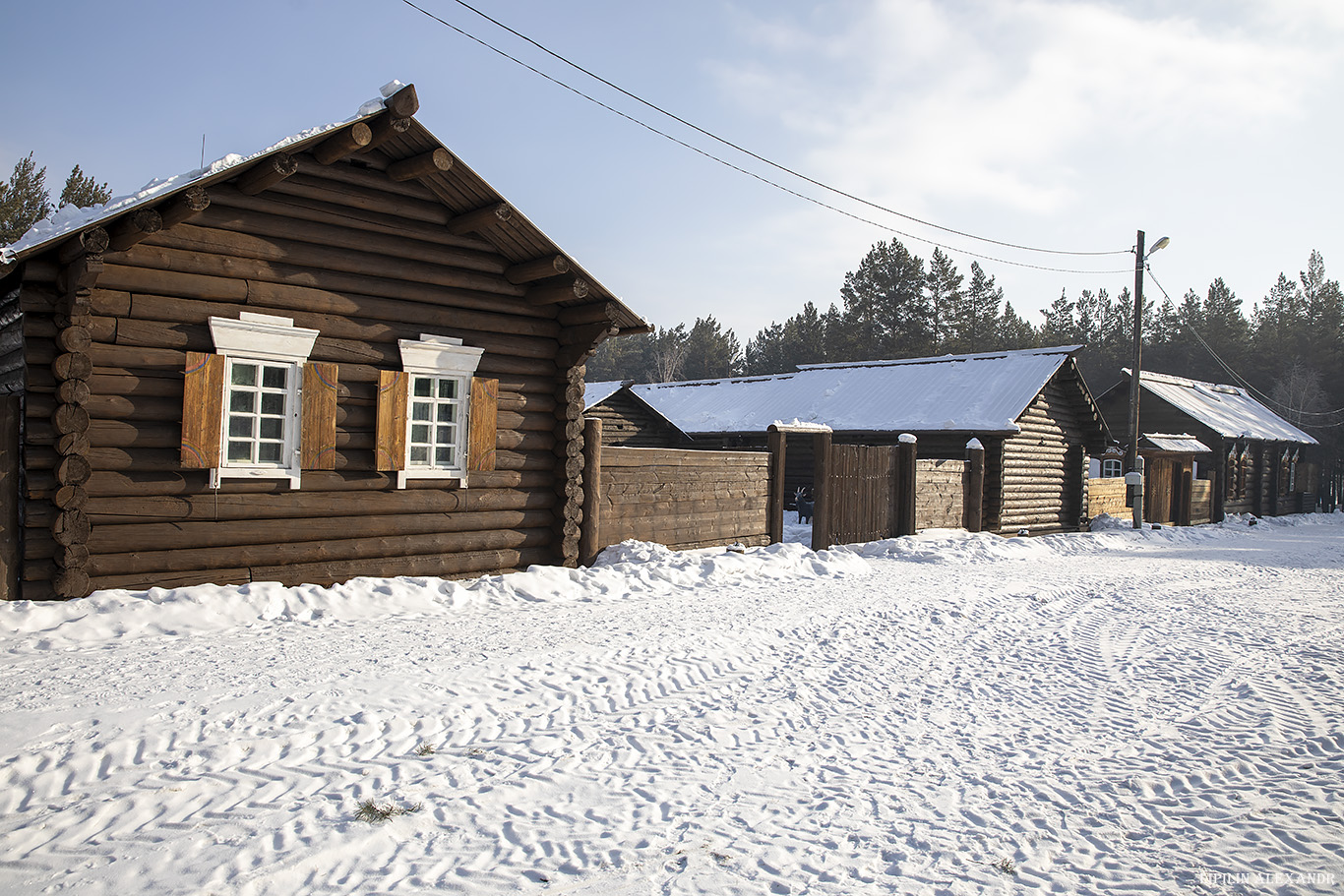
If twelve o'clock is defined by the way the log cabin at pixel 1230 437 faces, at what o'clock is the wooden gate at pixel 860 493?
The wooden gate is roughly at 2 o'clock from the log cabin.

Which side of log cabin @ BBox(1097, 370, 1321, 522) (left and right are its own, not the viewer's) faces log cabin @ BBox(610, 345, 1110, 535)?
right

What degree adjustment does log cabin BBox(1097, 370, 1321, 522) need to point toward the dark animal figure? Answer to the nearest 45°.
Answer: approximately 90° to its right

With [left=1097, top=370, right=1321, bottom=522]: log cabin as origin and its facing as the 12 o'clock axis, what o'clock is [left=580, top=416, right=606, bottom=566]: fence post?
The fence post is roughly at 2 o'clock from the log cabin.

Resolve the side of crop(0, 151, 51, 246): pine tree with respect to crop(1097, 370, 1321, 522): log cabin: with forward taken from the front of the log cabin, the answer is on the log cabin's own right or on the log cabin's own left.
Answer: on the log cabin's own right

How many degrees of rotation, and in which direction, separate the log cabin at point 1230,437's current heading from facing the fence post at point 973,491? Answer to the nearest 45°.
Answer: approximately 45° to its right

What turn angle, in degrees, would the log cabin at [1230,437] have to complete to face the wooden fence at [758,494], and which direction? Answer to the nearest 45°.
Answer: approximately 45° to its right
